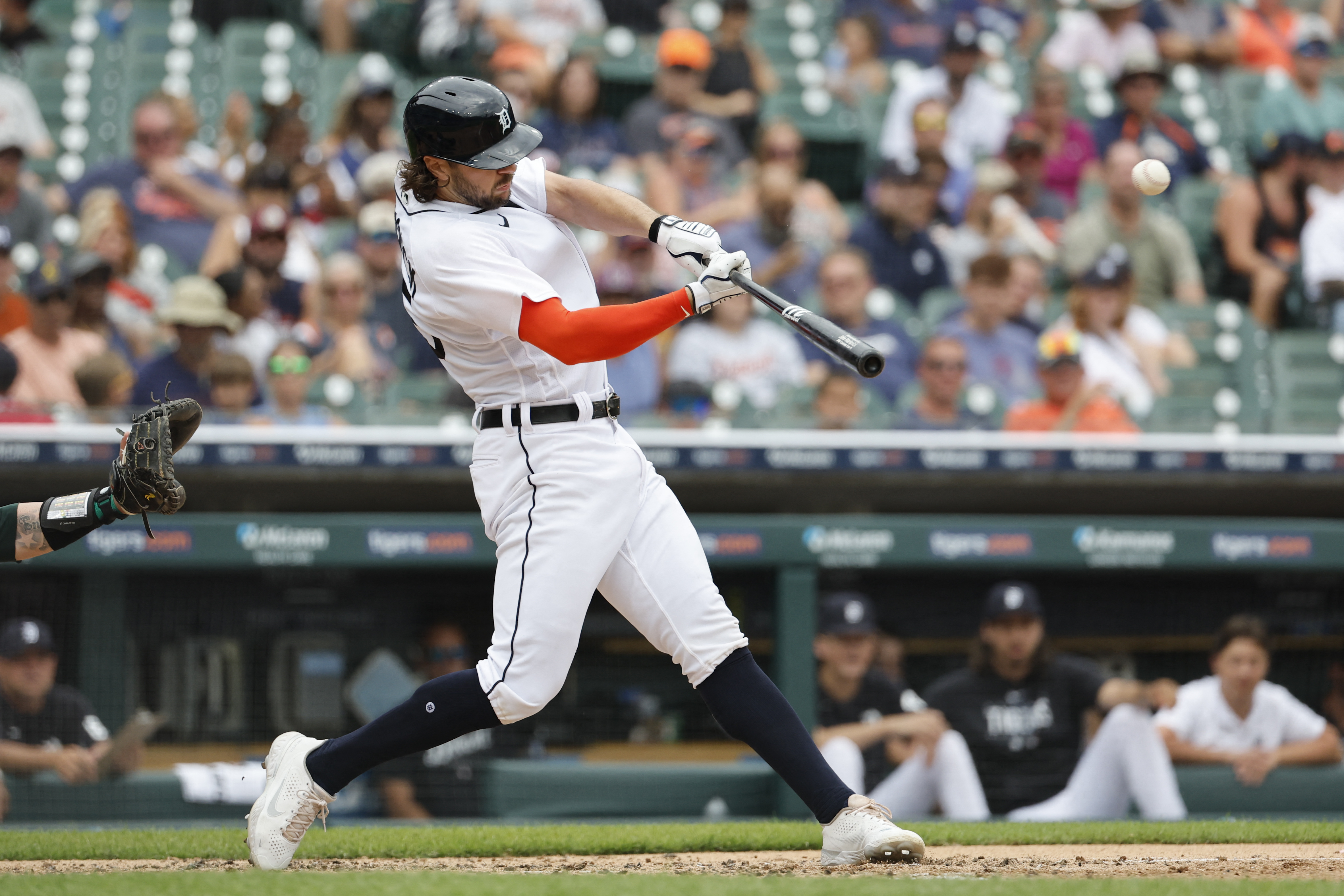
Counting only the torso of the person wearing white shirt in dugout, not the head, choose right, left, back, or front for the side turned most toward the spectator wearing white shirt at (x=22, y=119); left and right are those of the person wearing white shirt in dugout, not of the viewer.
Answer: back

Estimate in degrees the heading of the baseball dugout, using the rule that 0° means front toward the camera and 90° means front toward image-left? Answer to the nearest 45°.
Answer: approximately 0°

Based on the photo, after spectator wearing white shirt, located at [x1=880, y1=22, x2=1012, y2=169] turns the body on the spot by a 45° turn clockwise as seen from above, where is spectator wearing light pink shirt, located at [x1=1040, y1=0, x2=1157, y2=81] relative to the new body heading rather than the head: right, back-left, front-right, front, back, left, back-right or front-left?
back
